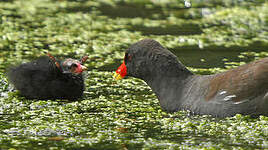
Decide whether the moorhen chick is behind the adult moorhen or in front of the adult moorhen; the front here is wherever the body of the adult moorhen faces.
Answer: in front

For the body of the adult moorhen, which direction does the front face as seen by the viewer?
to the viewer's left
